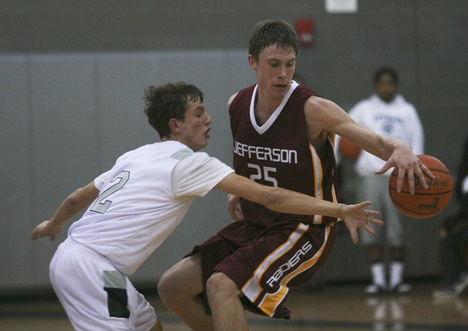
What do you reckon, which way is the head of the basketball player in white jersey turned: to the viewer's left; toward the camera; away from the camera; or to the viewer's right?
to the viewer's right

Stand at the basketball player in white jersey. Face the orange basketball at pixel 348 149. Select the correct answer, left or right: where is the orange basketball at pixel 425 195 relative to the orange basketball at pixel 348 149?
right

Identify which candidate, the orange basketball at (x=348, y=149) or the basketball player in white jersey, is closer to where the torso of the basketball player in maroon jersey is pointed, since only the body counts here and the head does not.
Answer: the basketball player in white jersey

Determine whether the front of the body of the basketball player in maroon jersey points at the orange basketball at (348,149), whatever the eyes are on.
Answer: no
